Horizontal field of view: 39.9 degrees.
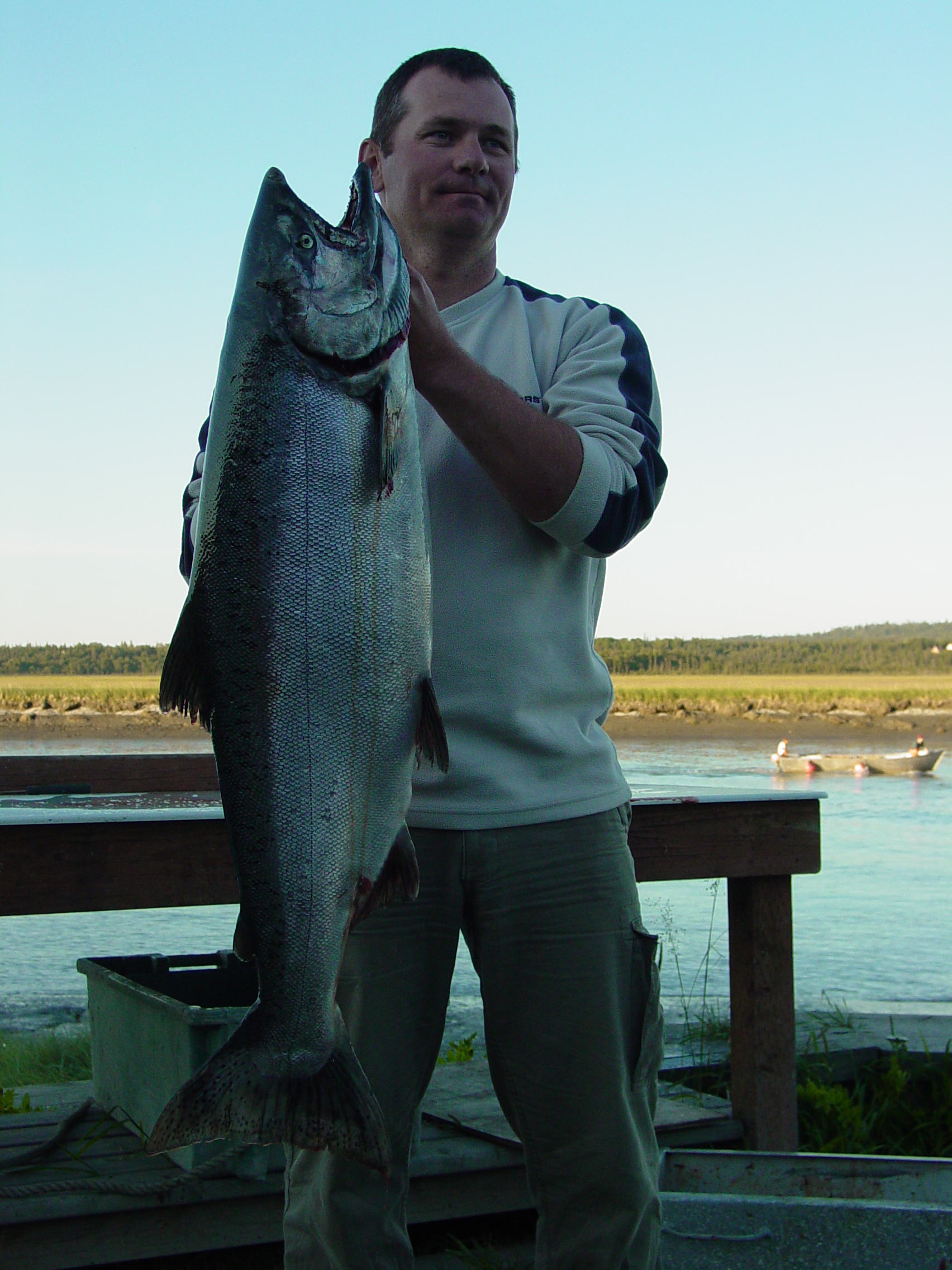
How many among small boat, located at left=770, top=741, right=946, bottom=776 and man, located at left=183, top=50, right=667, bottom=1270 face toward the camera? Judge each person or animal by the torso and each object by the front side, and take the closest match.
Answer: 1

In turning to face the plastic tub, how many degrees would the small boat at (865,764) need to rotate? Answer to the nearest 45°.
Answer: approximately 90° to its right

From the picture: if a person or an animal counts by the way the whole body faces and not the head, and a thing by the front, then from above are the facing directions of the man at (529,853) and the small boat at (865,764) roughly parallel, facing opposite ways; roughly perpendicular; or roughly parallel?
roughly perpendicular

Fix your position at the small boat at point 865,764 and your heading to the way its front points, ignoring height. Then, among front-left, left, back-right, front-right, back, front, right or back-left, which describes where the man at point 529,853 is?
right

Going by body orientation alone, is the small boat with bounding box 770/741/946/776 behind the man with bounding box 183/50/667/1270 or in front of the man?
behind

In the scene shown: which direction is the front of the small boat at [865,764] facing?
to the viewer's right

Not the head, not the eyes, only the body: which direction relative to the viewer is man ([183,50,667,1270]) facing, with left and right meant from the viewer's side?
facing the viewer

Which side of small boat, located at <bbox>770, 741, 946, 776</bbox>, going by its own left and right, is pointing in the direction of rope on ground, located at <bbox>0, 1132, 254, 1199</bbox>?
right

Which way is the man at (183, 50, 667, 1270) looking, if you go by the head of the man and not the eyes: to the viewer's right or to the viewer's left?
to the viewer's right

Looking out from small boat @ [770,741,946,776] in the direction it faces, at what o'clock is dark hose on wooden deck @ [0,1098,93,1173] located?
The dark hose on wooden deck is roughly at 3 o'clock from the small boat.
